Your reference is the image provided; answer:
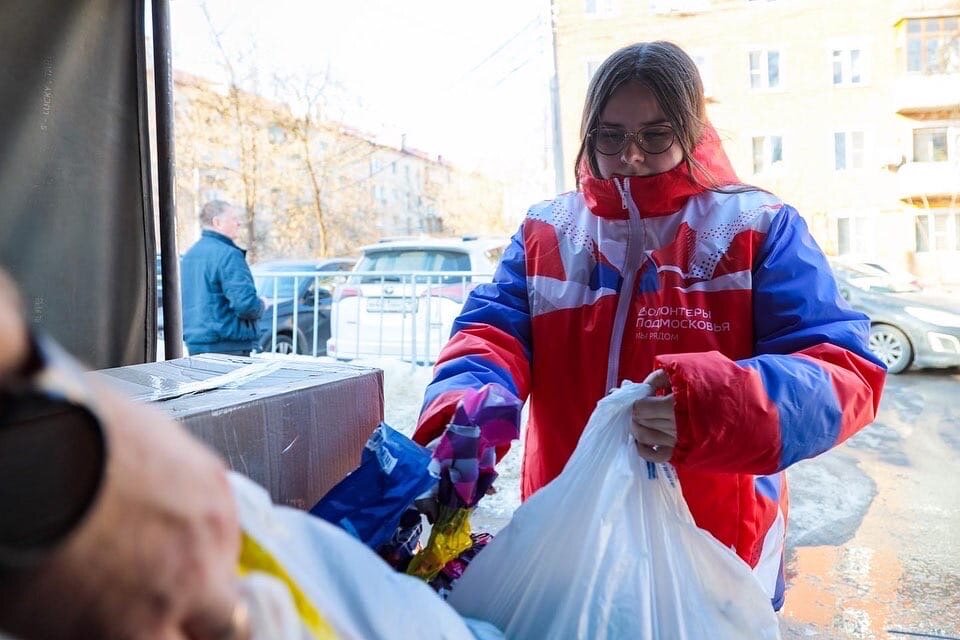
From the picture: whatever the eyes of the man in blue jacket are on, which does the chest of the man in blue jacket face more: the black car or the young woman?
the black car

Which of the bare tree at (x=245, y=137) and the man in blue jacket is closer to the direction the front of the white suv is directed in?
the bare tree

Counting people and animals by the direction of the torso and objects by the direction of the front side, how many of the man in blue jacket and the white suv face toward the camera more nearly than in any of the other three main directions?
0

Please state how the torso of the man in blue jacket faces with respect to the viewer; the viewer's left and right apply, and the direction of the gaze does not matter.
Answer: facing away from the viewer and to the right of the viewer

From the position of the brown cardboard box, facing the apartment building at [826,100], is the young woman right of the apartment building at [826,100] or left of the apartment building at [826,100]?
right

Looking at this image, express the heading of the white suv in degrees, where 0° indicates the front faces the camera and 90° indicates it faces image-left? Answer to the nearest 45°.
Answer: approximately 225°

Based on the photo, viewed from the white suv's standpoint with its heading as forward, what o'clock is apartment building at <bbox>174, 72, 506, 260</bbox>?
The apartment building is roughly at 10 o'clock from the white suv.

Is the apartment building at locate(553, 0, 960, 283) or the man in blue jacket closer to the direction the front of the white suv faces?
the apartment building

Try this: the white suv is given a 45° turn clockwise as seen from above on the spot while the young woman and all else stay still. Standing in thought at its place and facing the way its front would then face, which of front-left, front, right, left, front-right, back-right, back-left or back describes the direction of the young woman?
right

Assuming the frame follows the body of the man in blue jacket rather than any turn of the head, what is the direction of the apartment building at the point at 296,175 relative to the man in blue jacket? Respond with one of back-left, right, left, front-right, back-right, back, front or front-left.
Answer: front-left

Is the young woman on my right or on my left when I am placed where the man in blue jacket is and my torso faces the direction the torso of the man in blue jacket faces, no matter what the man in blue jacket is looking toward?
on my right

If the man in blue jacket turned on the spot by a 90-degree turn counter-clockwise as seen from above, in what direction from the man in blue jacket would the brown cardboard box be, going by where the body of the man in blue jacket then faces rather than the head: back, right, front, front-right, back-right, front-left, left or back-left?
back-left
